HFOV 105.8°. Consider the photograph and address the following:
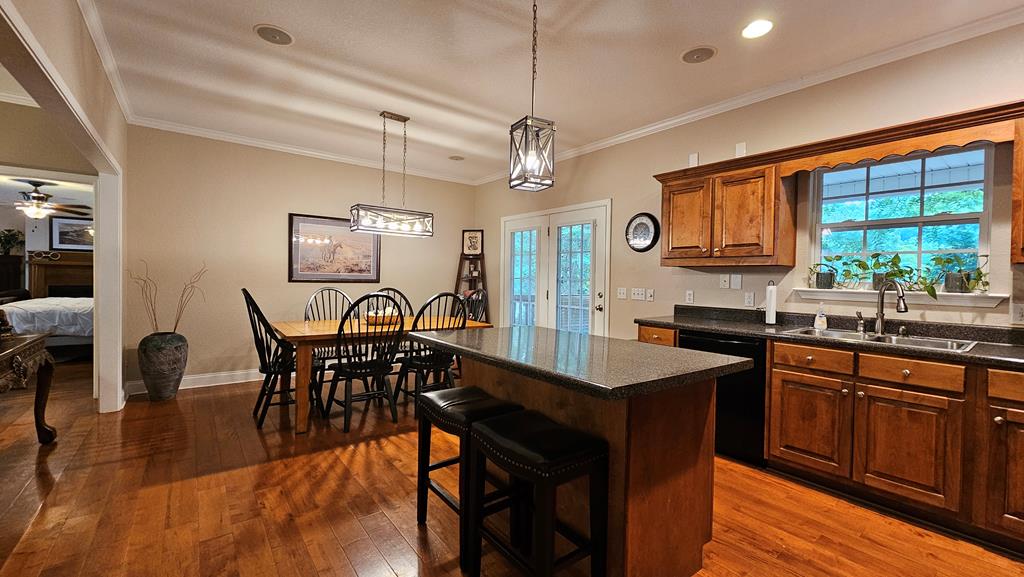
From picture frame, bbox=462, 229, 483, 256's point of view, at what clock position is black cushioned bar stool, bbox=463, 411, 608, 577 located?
The black cushioned bar stool is roughly at 12 o'clock from the picture frame.

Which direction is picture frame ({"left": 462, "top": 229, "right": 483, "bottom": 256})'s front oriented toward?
toward the camera

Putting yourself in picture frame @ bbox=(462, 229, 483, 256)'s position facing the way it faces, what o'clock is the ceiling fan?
The ceiling fan is roughly at 3 o'clock from the picture frame.

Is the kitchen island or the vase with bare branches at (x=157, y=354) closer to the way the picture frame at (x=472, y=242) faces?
the kitchen island

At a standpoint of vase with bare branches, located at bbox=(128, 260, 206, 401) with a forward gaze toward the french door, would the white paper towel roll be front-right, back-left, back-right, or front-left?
front-right

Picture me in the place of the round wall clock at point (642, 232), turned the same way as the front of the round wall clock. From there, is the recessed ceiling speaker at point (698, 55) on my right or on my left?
on my left

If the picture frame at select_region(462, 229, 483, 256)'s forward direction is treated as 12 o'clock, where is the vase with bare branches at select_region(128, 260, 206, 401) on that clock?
The vase with bare branches is roughly at 2 o'clock from the picture frame.

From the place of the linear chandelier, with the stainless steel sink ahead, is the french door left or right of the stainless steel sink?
left

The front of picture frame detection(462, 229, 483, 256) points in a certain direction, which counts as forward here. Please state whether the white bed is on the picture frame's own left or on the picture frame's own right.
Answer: on the picture frame's own right

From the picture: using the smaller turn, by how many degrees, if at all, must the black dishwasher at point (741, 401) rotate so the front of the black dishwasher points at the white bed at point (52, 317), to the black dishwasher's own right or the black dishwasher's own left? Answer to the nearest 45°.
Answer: approximately 45° to the black dishwasher's own right

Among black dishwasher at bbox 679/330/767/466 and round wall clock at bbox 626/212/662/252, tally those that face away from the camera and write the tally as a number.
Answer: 0

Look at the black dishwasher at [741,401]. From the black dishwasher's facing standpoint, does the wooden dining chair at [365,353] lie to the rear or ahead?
ahead

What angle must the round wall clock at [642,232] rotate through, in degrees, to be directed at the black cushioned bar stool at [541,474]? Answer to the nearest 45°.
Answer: approximately 45° to its left

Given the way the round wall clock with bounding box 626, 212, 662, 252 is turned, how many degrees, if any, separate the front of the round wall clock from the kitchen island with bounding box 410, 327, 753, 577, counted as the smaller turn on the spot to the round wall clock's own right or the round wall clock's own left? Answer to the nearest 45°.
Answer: approximately 45° to the round wall clock's own left

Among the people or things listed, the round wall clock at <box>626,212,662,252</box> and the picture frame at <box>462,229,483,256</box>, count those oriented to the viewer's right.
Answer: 0

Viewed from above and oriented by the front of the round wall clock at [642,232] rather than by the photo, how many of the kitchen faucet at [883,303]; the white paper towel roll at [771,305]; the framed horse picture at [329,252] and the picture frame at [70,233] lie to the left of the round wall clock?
2

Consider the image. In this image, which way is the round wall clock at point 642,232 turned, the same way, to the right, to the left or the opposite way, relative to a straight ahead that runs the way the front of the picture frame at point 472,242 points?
to the right

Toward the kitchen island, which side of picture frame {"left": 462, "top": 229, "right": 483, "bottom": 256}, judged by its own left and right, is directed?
front

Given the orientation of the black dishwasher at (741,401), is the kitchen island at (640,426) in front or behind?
in front

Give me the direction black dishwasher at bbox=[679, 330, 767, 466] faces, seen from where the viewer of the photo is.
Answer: facing the viewer and to the left of the viewer

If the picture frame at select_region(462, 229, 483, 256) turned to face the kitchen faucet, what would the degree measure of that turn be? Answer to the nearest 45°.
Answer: approximately 45° to its left
